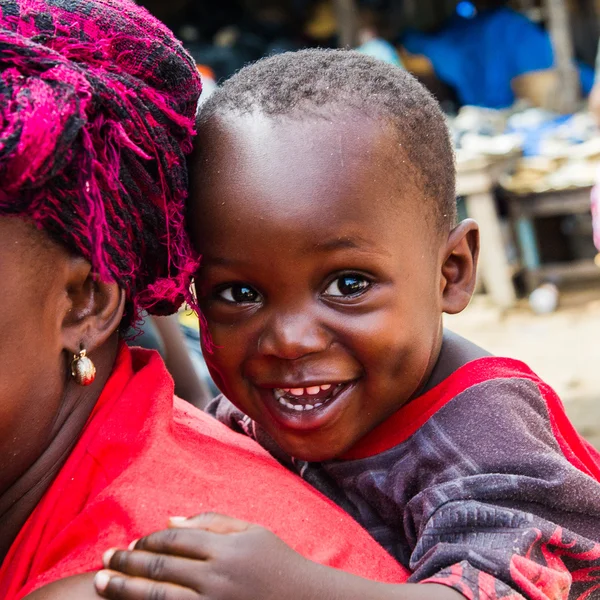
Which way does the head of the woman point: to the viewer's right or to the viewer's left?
to the viewer's left

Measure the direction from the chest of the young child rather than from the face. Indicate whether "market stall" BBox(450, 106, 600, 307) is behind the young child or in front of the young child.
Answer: behind

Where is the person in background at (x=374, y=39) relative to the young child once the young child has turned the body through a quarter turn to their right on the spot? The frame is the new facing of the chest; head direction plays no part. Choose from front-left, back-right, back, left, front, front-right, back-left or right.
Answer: front-right

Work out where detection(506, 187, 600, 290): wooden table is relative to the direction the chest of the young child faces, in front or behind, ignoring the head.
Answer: behind

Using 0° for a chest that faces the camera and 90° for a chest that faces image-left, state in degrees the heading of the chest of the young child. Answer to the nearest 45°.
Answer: approximately 45°

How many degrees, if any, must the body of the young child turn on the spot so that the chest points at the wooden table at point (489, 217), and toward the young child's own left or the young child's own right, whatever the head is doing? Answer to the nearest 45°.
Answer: approximately 135° to the young child's own right
